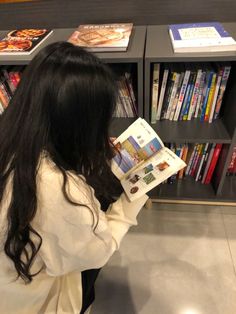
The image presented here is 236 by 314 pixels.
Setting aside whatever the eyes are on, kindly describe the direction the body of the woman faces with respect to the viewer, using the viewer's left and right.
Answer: facing away from the viewer and to the right of the viewer

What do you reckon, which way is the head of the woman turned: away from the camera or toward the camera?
away from the camera

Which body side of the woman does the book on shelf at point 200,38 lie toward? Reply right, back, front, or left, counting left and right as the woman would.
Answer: front

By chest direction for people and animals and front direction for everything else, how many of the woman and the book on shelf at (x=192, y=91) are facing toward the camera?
1

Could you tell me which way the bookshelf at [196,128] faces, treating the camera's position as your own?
facing the viewer

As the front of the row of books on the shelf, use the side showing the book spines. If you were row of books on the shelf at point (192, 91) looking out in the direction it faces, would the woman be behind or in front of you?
in front

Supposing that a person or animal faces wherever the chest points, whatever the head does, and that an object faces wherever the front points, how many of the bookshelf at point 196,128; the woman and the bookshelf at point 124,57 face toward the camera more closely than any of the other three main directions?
2

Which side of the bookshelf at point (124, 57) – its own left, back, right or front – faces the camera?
front
